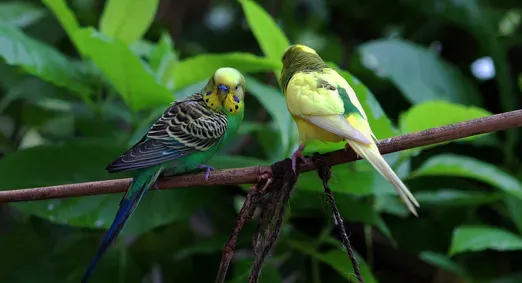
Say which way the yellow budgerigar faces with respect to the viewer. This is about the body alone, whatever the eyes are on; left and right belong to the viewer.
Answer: facing away from the viewer and to the left of the viewer

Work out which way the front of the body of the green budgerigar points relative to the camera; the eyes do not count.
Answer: to the viewer's right

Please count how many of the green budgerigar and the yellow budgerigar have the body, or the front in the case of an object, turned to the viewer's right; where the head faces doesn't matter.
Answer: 1
